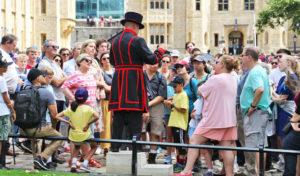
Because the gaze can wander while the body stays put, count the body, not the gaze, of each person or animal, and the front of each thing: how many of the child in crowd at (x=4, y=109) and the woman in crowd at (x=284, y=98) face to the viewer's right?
1

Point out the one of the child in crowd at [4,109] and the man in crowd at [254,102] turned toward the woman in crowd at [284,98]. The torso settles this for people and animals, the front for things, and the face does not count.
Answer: the child in crowd

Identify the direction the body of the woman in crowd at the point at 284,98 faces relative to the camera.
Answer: to the viewer's left

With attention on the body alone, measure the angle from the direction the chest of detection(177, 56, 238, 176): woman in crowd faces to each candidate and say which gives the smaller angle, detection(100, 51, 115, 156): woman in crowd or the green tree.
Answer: the woman in crowd

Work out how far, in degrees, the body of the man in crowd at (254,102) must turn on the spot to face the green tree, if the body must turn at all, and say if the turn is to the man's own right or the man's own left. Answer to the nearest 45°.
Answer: approximately 90° to the man's own right

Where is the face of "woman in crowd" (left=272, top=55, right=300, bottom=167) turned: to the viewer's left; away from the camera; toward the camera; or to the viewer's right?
to the viewer's left

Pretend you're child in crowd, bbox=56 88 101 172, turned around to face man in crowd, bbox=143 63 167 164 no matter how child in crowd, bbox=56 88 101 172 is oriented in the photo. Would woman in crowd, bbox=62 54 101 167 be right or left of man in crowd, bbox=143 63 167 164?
left

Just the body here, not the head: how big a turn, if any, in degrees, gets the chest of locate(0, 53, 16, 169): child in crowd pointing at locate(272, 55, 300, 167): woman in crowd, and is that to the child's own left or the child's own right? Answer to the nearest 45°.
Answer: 0° — they already face them

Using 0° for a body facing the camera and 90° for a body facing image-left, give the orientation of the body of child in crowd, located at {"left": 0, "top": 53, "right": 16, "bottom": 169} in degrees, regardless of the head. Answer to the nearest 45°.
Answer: approximately 270°

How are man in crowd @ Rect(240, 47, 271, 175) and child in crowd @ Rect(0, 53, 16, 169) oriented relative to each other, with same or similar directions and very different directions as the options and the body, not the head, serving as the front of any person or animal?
very different directions

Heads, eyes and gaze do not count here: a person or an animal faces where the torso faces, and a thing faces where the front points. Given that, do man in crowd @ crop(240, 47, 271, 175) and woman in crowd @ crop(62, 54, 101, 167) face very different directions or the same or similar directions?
very different directions
